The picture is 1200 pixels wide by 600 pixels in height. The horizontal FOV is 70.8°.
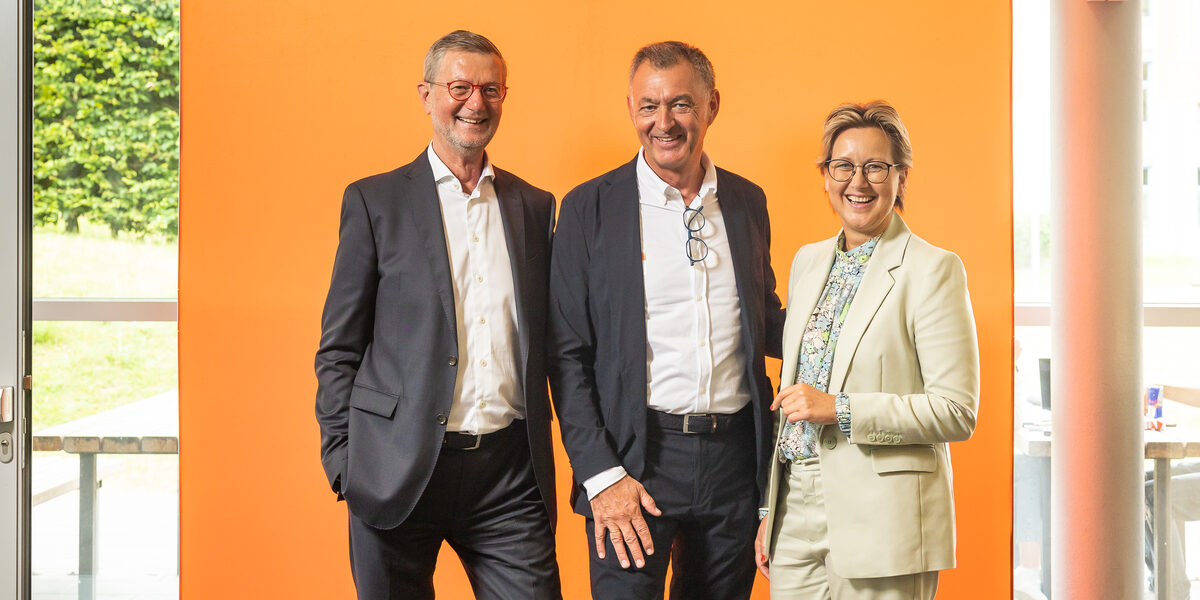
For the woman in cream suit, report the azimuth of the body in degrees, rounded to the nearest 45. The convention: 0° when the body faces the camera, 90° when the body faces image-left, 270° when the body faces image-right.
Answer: approximately 45°

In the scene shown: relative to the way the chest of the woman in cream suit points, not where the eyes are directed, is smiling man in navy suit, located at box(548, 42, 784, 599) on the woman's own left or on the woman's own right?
on the woman's own right

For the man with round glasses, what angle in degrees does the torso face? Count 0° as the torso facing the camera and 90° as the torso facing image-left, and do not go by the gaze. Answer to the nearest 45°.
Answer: approximately 315°
